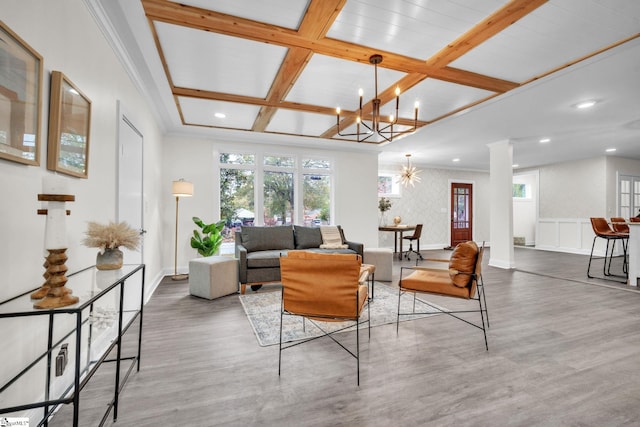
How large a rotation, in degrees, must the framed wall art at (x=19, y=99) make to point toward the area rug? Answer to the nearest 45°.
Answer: approximately 45° to its left

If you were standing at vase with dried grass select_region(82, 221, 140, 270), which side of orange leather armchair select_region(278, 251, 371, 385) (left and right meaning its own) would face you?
left

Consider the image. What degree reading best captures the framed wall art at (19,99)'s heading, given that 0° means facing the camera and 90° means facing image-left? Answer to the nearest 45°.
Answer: approximately 315°

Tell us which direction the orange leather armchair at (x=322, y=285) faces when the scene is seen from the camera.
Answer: facing away from the viewer

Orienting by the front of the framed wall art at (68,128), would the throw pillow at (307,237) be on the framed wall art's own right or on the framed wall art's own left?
on the framed wall art's own left

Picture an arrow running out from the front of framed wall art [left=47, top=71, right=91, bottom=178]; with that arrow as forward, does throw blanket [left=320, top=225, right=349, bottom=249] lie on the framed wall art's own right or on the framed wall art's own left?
on the framed wall art's own left

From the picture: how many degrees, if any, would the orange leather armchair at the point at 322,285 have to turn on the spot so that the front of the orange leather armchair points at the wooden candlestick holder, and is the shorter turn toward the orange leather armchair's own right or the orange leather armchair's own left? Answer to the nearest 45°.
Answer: approximately 135° to the orange leather armchair's own left

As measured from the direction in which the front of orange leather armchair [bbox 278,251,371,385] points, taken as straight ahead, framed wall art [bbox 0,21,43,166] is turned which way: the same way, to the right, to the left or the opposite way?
to the right

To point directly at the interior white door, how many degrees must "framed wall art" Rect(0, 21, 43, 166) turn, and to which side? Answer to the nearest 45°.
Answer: approximately 90° to its left
